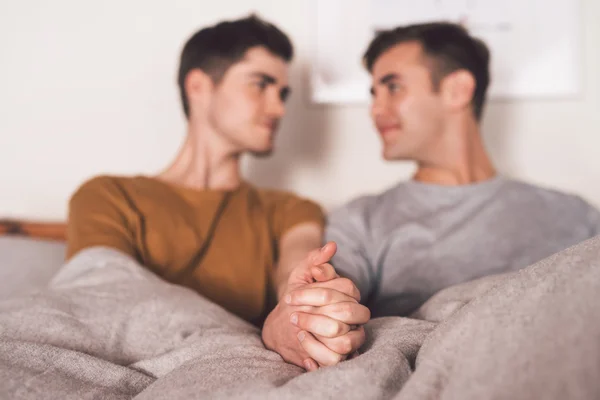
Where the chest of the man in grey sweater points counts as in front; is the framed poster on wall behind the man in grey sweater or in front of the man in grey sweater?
behind

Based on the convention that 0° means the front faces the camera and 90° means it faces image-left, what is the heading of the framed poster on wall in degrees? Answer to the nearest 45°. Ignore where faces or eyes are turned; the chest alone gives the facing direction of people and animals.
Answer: approximately 0°

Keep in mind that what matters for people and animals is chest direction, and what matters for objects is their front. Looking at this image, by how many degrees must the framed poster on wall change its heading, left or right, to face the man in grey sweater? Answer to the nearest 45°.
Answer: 0° — it already faces them

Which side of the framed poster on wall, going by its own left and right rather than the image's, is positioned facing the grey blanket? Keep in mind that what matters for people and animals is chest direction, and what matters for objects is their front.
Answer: front

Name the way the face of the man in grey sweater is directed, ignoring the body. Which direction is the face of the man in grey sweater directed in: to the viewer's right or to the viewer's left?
to the viewer's left

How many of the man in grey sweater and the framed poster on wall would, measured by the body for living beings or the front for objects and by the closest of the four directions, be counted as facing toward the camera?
2

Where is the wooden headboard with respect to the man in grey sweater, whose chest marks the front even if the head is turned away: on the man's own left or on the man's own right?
on the man's own right
